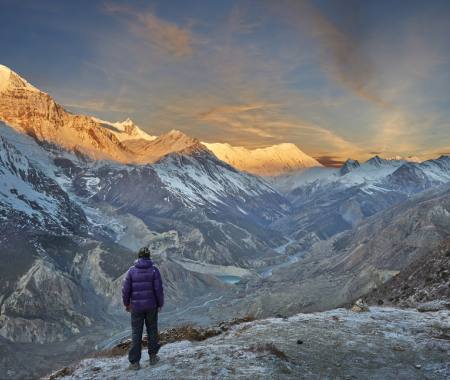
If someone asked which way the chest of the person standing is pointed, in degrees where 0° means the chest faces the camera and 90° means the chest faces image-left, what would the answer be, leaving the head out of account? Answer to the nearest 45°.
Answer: approximately 180°
